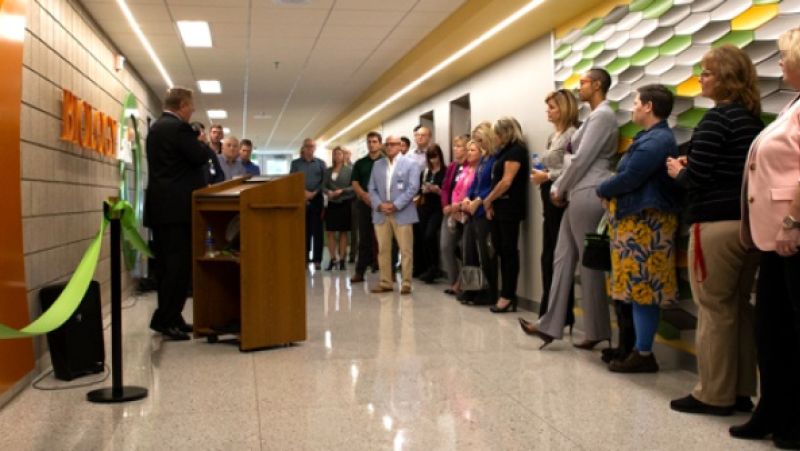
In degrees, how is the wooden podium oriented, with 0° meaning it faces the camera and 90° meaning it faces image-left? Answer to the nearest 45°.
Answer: approximately 225°

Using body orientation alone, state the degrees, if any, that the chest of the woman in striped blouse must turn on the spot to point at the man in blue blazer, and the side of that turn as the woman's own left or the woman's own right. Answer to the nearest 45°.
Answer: approximately 45° to the woman's own right

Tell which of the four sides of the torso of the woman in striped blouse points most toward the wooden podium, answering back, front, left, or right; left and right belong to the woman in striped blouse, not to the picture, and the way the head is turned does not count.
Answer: front

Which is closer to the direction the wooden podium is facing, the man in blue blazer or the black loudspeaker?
the man in blue blazer

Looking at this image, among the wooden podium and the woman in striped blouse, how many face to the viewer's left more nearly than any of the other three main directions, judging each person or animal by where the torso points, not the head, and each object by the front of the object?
1

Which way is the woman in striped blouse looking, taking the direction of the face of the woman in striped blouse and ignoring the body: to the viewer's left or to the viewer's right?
to the viewer's left

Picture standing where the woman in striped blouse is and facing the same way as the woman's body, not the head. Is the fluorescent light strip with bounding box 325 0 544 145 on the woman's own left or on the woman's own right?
on the woman's own right

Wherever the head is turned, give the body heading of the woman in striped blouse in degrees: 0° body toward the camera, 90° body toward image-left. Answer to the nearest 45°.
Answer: approximately 90°
